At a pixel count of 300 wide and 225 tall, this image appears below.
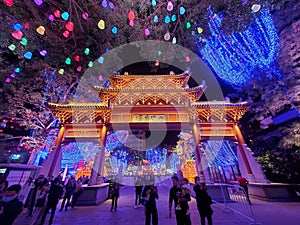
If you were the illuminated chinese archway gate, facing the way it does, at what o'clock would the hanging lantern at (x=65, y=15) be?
The hanging lantern is roughly at 1 o'clock from the illuminated chinese archway gate.

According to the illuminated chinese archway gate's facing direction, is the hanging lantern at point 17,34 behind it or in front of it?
in front

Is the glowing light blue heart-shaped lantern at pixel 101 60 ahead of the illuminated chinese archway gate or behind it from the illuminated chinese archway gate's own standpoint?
ahead

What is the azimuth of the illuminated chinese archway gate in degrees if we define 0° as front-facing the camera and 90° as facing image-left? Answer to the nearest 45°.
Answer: approximately 0°

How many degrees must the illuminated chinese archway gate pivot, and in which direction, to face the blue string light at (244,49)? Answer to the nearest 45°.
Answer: approximately 45° to its left
